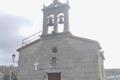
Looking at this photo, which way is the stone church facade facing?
toward the camera
